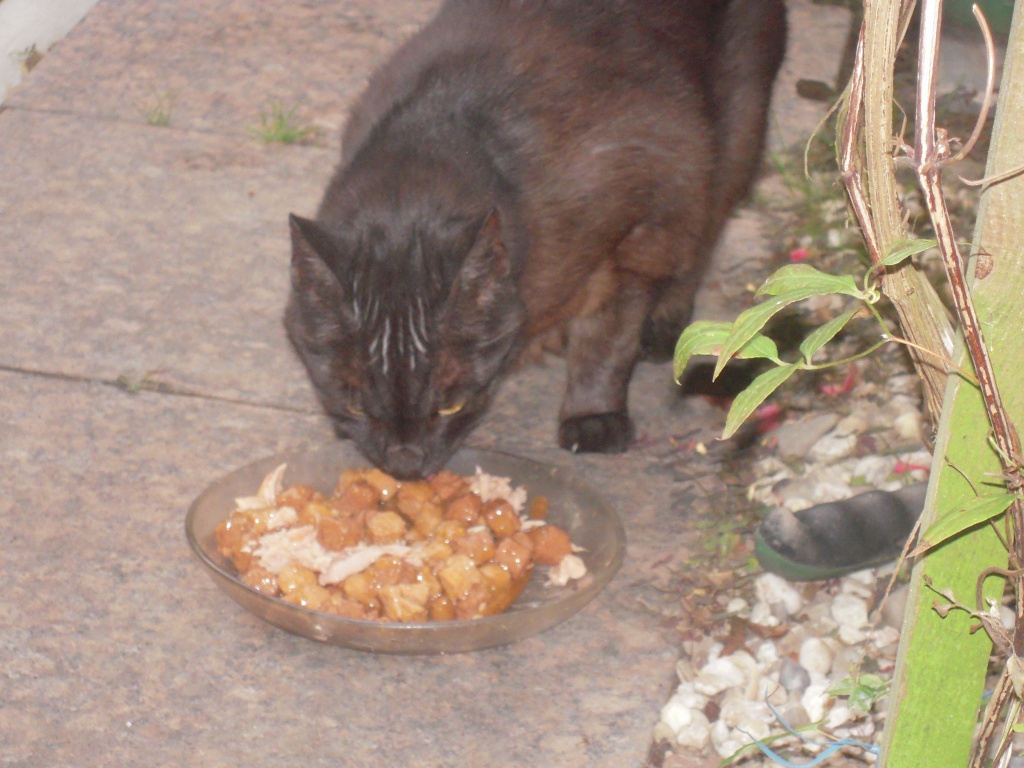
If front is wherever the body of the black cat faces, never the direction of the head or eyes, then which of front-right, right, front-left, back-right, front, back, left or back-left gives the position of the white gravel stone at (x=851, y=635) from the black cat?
left

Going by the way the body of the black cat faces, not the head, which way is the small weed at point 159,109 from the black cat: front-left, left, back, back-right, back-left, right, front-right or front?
right

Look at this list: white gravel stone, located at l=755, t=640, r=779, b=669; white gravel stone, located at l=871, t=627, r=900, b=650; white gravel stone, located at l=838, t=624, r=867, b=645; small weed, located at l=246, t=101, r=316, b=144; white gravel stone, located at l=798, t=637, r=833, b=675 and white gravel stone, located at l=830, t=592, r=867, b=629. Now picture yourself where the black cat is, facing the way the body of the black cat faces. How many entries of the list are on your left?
5

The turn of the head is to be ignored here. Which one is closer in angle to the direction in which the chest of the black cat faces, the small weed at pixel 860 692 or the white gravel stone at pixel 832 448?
the small weed

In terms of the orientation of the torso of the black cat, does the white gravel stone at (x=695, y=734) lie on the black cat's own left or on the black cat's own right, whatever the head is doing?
on the black cat's own left

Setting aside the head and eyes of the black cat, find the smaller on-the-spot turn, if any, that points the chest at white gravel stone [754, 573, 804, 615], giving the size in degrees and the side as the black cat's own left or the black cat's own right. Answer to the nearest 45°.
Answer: approximately 90° to the black cat's own left

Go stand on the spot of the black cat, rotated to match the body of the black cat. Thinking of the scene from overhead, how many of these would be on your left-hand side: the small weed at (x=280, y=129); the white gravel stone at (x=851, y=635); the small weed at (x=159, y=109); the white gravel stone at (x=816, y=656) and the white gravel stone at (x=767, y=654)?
3

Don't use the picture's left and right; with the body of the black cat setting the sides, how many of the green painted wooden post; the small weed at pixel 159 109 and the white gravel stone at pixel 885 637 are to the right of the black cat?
1

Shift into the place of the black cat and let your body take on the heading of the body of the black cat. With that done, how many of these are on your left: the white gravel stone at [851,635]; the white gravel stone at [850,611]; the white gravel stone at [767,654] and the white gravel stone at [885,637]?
4

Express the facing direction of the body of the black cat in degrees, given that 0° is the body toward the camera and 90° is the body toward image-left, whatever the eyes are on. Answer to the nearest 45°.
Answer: approximately 45°

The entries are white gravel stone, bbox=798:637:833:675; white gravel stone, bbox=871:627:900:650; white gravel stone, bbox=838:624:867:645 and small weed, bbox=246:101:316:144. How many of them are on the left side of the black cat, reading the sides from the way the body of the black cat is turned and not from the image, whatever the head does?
3

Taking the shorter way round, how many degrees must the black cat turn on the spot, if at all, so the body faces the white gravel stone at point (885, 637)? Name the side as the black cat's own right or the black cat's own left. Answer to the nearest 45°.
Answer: approximately 90° to the black cat's own left

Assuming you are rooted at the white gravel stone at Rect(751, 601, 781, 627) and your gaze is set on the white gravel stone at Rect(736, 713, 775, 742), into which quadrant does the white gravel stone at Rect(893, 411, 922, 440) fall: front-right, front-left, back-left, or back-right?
back-left
